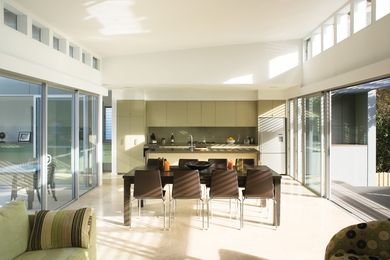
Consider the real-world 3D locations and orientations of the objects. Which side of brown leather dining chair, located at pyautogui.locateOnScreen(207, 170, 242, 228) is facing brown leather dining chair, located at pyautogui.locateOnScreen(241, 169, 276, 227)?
right

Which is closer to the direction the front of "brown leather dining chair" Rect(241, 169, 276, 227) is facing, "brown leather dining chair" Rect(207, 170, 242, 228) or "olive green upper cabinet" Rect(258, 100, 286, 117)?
the olive green upper cabinet

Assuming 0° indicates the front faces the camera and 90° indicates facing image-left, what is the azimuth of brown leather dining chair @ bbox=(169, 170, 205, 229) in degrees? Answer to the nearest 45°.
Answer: approximately 180°

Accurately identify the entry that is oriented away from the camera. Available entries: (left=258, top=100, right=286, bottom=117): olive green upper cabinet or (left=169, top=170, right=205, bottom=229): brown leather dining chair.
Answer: the brown leather dining chair

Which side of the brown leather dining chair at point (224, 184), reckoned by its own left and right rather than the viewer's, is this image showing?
back

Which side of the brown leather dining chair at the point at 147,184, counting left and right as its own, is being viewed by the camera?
back

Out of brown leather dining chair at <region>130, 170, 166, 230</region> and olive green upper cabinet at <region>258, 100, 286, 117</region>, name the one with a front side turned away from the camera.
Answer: the brown leather dining chair

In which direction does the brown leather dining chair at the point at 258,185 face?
away from the camera

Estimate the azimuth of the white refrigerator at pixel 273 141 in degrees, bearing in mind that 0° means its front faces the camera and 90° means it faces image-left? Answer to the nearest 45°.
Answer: approximately 0°
